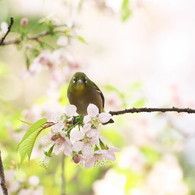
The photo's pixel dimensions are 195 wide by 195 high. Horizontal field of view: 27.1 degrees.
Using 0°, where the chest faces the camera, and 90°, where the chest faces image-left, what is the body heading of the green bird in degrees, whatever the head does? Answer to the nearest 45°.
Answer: approximately 45°

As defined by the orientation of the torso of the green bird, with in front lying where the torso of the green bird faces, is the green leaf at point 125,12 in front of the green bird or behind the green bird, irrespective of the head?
behind
